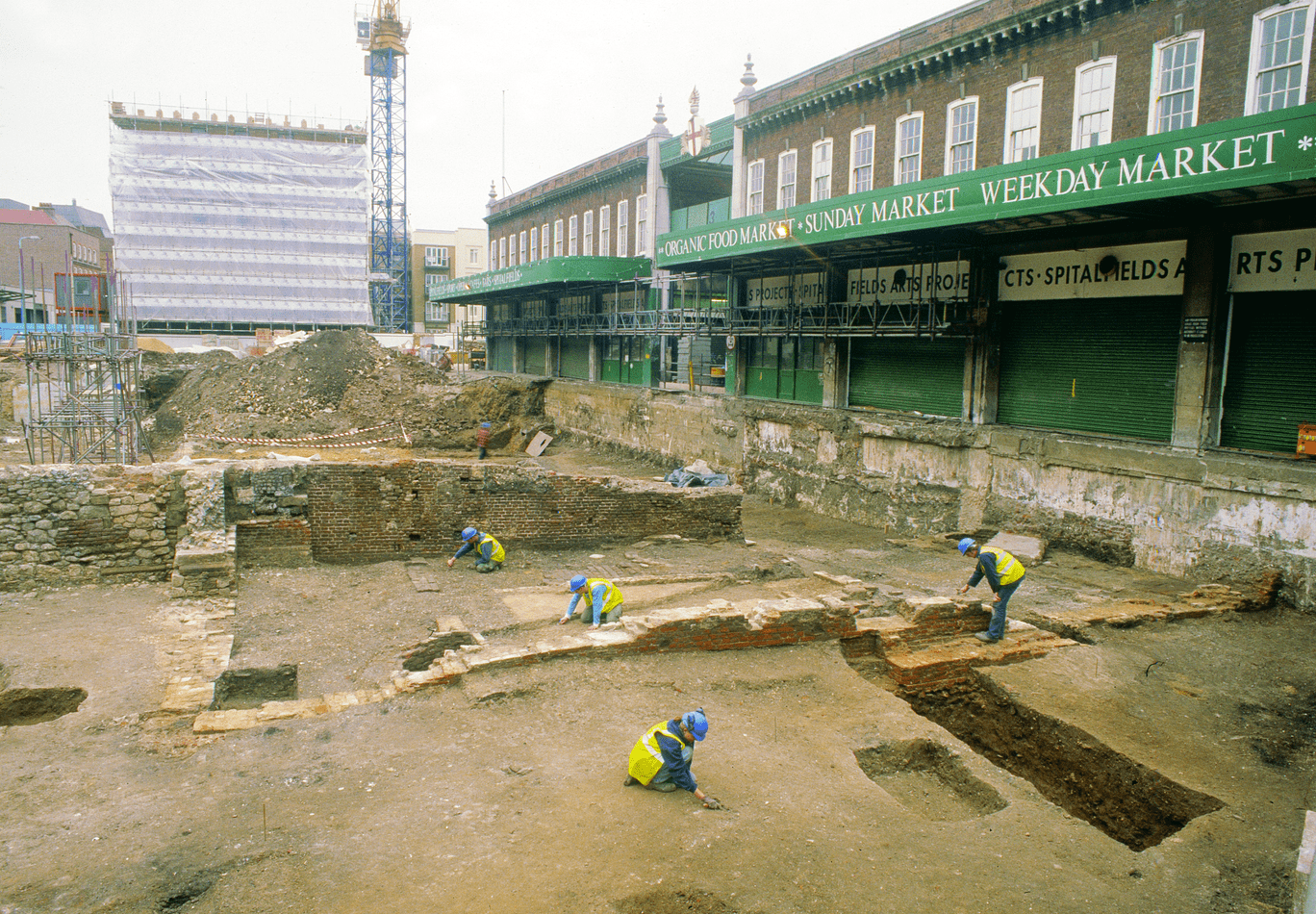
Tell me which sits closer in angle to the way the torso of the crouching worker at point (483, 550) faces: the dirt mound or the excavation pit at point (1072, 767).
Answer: the dirt mound

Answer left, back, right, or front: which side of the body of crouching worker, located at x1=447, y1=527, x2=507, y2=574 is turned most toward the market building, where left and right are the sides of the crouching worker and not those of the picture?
back

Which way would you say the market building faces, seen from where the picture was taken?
facing the viewer and to the left of the viewer

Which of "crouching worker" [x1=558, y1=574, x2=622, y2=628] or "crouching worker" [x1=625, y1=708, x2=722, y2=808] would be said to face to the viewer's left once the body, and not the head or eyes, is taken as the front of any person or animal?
"crouching worker" [x1=558, y1=574, x2=622, y2=628]

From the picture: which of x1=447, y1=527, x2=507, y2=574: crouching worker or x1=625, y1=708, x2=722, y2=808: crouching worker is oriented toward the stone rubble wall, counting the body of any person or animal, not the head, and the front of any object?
x1=447, y1=527, x2=507, y2=574: crouching worker

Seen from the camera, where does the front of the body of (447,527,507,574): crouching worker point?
to the viewer's left

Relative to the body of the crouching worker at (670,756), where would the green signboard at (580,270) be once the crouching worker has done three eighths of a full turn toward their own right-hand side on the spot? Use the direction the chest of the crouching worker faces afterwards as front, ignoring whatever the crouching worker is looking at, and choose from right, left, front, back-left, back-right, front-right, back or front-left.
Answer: back-right

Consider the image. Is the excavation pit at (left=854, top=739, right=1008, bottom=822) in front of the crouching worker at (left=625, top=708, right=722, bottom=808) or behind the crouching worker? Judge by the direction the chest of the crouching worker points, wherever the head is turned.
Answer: in front

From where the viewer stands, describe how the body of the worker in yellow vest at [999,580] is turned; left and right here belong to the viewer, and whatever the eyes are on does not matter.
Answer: facing to the left of the viewer

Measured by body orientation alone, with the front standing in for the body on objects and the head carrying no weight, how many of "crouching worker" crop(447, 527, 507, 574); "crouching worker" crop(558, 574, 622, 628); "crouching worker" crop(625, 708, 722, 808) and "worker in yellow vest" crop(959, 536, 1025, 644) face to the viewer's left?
3

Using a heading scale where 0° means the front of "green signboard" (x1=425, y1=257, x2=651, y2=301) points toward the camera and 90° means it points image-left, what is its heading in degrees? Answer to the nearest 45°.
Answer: approximately 45°

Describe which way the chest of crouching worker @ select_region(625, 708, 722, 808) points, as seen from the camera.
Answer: to the viewer's right

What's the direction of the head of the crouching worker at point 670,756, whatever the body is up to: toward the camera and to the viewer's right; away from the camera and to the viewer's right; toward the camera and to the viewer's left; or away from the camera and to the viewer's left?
toward the camera and to the viewer's right

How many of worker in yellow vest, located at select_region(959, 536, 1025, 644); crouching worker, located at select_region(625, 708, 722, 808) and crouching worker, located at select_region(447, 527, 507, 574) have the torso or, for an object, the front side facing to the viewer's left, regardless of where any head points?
2

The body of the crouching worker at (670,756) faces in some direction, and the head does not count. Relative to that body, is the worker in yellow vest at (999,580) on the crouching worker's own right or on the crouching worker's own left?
on the crouching worker's own left

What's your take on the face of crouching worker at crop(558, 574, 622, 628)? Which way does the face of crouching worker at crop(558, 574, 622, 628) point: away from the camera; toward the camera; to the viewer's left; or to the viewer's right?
to the viewer's left
